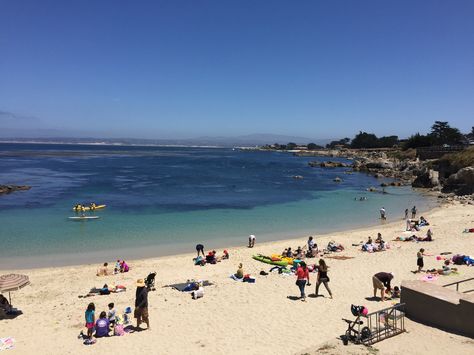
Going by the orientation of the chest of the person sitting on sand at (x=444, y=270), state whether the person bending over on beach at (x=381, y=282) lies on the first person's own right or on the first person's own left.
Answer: on the first person's own left

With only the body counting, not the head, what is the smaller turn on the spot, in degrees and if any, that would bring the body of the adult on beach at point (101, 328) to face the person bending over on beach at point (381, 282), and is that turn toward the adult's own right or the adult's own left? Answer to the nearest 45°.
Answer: approximately 90° to the adult's own right

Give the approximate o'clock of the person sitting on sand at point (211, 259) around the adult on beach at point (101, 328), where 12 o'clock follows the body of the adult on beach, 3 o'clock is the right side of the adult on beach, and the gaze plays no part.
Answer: The person sitting on sand is roughly at 1 o'clock from the adult on beach.

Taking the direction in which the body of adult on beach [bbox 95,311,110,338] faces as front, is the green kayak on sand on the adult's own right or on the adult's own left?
on the adult's own right

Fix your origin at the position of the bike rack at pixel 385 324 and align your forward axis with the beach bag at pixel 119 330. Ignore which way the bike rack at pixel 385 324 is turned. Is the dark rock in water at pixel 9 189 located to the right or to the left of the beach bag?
right

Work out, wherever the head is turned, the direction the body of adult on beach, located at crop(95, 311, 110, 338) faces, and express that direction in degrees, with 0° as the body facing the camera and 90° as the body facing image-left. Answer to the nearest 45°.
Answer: approximately 180°

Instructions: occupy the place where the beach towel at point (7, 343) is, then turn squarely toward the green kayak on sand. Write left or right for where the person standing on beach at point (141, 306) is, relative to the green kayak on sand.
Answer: right

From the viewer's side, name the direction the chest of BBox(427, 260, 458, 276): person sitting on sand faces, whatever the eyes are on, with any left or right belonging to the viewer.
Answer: facing to the left of the viewer

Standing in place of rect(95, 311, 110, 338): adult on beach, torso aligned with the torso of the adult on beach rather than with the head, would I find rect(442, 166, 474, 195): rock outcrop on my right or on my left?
on my right

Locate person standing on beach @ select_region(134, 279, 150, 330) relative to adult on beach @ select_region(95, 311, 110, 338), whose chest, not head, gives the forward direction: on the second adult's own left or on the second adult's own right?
on the second adult's own right

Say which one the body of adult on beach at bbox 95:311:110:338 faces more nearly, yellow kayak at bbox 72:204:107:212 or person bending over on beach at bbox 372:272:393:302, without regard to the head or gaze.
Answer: the yellow kayak

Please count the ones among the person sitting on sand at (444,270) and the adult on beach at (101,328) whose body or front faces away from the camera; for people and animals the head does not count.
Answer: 1
